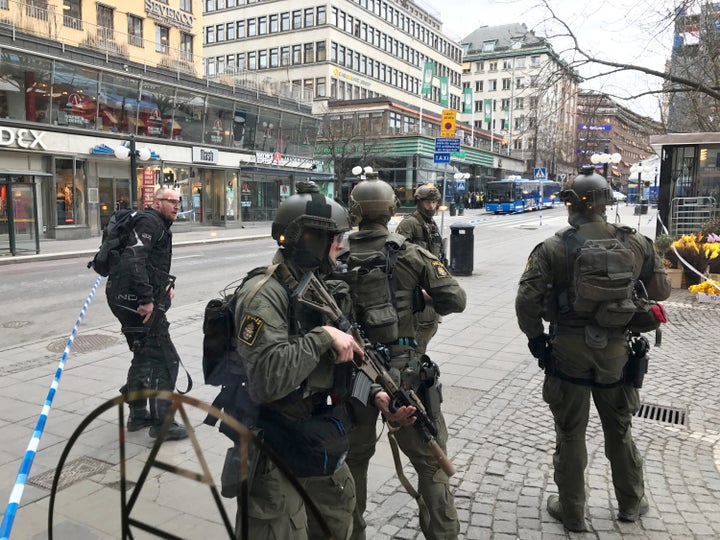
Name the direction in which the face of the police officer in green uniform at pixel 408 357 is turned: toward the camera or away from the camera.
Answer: away from the camera

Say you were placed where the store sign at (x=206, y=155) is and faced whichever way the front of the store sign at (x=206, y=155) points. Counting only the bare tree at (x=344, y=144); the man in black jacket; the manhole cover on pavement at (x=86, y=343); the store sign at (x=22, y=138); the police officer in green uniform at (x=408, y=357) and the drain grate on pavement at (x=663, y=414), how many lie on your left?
1

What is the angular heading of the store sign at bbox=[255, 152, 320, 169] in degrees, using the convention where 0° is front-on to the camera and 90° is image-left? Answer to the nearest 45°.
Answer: approximately 315°

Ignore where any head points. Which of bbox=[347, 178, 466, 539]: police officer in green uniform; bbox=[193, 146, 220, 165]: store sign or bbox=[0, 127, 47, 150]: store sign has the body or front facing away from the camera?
the police officer in green uniform

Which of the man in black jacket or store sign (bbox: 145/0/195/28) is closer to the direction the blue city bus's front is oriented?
the store sign

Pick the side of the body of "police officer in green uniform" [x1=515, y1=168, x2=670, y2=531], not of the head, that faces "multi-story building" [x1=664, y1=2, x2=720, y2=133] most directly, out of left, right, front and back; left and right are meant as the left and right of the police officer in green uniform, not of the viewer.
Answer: front

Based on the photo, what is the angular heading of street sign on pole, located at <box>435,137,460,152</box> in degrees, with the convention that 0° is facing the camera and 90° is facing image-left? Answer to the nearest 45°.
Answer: approximately 0°

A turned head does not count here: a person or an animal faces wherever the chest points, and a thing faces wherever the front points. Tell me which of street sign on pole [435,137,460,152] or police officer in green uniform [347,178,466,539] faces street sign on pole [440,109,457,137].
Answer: the police officer in green uniform

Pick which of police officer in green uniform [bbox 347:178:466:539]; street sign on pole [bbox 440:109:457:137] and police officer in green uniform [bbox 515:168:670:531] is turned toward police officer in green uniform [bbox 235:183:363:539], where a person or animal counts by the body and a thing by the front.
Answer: the street sign on pole

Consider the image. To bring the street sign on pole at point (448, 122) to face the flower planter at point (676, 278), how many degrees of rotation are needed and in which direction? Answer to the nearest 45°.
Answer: approximately 45° to its left

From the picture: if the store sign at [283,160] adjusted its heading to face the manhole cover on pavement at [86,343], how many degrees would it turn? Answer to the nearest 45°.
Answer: approximately 45° to its right

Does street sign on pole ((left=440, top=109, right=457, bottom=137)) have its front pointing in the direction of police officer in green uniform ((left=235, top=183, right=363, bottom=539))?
yes

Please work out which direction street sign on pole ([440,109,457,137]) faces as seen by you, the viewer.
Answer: facing the viewer

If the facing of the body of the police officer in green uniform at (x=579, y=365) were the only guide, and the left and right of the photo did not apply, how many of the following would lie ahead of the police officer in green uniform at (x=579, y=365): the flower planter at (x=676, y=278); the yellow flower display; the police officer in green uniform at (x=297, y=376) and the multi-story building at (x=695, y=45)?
3

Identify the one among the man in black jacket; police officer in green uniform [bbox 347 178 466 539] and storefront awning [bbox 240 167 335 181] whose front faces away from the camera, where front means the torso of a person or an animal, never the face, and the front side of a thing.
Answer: the police officer in green uniform

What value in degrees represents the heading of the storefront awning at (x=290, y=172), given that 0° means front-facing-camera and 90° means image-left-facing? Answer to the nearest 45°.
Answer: approximately 315°

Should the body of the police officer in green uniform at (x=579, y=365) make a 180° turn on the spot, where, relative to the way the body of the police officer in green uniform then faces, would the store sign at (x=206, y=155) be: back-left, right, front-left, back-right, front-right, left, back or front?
back-right

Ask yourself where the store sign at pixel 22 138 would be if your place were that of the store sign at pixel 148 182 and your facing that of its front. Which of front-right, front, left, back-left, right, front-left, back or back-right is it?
right

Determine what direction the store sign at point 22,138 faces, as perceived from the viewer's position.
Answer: facing the viewer and to the right of the viewer

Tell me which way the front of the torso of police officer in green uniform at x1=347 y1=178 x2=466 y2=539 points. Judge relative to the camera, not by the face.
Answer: away from the camera

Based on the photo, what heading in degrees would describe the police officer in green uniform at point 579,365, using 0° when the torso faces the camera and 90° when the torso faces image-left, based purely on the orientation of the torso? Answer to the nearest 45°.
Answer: approximately 180°
